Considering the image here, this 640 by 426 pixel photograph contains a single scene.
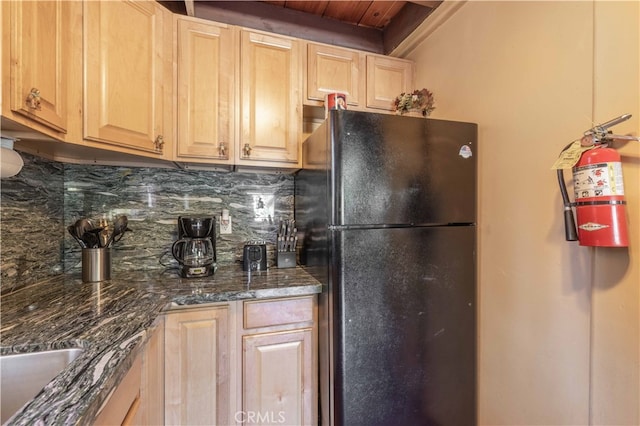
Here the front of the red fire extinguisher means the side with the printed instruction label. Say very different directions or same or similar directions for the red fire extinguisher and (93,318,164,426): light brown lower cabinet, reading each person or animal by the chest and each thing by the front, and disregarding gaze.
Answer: very different directions

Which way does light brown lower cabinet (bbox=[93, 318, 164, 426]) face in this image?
to the viewer's right

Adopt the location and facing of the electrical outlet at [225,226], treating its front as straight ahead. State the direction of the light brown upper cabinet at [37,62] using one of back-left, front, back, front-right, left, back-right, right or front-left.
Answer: front-right

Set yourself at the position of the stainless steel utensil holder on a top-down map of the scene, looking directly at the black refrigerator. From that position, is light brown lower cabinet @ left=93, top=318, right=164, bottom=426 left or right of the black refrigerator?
right

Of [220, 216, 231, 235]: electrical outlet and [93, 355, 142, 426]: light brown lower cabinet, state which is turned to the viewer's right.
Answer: the light brown lower cabinet
